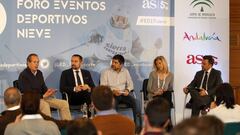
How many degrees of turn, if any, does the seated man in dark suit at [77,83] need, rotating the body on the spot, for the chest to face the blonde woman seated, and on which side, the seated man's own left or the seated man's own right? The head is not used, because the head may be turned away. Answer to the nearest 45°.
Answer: approximately 90° to the seated man's own left

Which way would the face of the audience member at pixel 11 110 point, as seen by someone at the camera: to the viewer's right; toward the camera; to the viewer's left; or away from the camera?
away from the camera

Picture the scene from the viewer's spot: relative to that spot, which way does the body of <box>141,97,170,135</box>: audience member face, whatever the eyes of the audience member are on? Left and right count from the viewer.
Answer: facing away from the viewer

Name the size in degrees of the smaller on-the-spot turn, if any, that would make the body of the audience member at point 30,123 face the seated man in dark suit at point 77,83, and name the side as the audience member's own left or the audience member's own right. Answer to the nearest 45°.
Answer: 0° — they already face them

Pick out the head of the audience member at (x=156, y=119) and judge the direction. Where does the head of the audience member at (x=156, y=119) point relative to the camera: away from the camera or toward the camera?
away from the camera

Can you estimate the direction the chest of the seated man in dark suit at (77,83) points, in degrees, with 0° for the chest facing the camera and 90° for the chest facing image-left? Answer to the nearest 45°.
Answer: approximately 0°

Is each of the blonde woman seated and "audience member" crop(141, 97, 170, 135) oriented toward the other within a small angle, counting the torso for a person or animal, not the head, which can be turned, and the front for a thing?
yes

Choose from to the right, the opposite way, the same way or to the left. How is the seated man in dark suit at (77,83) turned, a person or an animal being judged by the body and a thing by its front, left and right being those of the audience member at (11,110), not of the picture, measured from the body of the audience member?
the opposite way

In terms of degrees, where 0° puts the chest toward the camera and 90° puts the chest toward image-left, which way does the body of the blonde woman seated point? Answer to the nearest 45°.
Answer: approximately 0°

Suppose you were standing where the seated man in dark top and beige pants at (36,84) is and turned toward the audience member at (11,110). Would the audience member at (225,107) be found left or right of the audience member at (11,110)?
left
